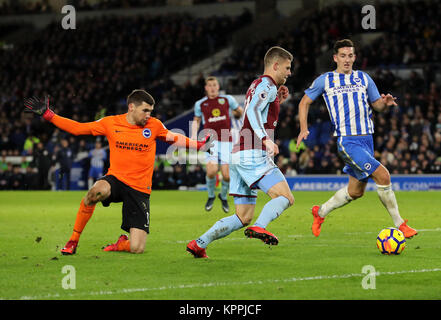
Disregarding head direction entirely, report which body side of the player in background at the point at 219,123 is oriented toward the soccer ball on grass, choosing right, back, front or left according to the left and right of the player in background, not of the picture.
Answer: front

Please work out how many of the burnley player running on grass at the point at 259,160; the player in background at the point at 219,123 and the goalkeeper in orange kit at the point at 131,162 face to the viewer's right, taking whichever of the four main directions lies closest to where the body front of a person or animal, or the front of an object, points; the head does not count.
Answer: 1

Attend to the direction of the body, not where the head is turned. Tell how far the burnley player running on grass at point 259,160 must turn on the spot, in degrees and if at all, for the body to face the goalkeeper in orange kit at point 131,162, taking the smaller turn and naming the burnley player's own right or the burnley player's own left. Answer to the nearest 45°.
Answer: approximately 135° to the burnley player's own left

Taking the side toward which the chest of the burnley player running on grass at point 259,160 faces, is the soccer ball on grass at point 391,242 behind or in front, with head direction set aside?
in front

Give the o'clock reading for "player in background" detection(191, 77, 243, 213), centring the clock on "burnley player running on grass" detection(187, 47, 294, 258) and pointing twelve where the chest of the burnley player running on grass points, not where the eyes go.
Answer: The player in background is roughly at 9 o'clock from the burnley player running on grass.

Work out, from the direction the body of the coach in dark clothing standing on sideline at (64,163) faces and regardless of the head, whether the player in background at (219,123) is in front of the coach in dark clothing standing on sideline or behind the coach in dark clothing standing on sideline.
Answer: in front

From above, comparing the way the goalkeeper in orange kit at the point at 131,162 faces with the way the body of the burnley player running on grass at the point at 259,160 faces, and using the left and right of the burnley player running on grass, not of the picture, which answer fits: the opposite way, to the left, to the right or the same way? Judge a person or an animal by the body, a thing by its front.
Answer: to the right

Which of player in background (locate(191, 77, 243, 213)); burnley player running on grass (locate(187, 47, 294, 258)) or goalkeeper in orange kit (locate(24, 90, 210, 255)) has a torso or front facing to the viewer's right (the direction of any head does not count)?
the burnley player running on grass

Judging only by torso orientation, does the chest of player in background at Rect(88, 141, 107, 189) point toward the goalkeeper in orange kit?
yes

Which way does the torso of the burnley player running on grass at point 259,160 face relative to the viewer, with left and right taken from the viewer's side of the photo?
facing to the right of the viewer

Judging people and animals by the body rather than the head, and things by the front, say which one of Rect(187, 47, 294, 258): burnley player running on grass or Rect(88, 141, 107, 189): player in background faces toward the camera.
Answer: the player in background

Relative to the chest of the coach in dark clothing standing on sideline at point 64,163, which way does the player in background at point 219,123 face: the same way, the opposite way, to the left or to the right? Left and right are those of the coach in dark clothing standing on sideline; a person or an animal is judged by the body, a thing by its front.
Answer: the same way

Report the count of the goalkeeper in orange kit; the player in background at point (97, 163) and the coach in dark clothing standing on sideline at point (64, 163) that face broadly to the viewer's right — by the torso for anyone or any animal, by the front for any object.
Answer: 0

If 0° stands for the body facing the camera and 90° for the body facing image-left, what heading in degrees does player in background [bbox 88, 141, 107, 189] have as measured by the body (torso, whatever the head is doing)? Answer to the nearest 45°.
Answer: approximately 0°

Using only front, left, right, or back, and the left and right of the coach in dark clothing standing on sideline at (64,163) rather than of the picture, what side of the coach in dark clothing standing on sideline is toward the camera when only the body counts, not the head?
front

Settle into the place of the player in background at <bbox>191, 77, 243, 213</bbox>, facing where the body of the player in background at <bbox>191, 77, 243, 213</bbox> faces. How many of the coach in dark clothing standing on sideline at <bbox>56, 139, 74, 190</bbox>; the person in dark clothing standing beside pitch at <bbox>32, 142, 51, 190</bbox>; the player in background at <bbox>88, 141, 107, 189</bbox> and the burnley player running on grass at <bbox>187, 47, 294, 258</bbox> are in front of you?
1

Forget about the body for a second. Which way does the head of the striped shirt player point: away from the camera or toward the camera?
toward the camera

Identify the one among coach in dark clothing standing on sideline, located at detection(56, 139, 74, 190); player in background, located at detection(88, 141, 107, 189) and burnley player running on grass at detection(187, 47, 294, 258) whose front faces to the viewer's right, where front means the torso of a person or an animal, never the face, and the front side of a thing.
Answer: the burnley player running on grass

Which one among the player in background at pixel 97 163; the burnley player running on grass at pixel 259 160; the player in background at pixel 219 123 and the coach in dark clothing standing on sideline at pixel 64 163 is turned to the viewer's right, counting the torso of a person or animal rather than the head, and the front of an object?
the burnley player running on grass

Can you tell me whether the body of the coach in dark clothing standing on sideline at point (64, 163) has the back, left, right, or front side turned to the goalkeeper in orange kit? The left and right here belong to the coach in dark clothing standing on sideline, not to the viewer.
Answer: front

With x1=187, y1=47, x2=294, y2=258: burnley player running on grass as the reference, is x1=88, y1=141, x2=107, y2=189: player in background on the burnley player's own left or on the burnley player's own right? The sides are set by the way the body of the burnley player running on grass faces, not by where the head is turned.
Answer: on the burnley player's own left
